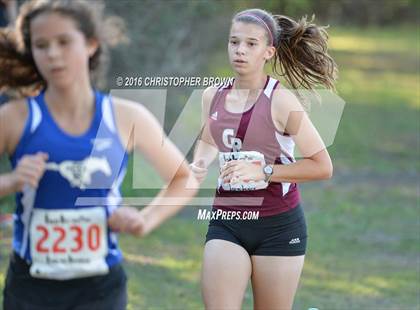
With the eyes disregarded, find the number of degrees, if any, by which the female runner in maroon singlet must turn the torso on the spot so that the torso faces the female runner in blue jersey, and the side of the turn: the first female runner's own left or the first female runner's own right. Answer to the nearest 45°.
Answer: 0° — they already face them

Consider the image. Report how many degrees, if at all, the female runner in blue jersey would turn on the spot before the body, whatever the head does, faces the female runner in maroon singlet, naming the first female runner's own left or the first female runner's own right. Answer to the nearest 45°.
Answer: approximately 135° to the first female runner's own left

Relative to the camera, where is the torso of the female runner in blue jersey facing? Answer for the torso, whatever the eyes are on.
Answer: toward the camera

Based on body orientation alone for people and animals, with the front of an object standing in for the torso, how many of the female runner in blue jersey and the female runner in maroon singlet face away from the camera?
0
